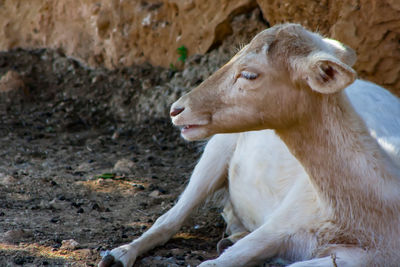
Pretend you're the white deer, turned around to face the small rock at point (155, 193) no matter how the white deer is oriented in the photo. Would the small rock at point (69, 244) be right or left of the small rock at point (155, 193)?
left

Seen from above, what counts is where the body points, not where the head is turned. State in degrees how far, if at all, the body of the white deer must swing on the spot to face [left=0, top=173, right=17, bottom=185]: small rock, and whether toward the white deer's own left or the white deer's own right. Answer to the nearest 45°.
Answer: approximately 45° to the white deer's own right

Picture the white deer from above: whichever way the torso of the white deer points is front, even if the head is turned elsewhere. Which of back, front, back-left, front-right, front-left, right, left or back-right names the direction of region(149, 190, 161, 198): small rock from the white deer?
front-right

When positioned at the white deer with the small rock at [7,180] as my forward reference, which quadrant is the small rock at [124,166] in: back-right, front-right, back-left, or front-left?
front-right

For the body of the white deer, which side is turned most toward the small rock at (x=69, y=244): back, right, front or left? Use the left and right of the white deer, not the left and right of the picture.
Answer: front

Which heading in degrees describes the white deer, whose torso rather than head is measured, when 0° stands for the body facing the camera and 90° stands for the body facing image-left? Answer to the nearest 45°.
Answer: approximately 90°

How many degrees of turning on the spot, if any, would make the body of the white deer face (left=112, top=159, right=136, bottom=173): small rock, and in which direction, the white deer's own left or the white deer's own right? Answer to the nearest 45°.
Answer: approximately 45° to the white deer's own right

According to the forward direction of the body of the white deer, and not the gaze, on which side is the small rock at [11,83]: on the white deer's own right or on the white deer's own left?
on the white deer's own right

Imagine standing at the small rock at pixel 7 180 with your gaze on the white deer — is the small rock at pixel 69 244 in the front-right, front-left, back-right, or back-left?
front-right
